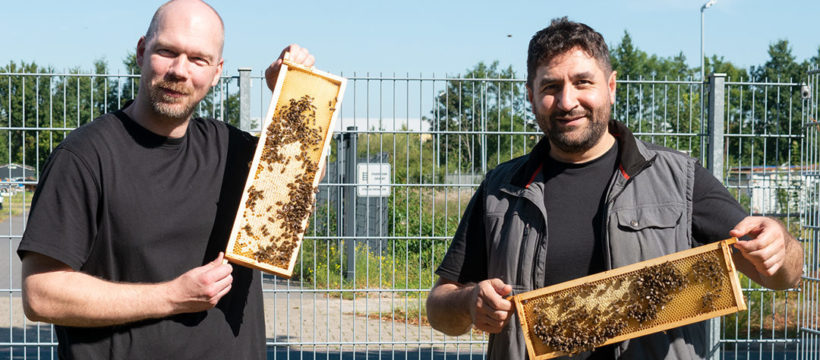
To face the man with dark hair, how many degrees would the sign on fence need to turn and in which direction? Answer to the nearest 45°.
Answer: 0° — it already faces them

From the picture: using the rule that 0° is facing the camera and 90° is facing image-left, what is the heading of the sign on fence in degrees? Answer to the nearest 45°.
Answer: approximately 0°

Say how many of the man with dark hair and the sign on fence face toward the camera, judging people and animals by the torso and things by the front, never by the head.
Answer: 2

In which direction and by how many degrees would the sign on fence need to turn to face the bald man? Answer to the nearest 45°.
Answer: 0° — it already faces them

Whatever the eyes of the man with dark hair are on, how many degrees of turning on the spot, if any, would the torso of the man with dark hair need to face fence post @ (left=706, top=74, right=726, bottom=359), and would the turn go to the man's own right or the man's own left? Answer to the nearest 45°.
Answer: approximately 180°

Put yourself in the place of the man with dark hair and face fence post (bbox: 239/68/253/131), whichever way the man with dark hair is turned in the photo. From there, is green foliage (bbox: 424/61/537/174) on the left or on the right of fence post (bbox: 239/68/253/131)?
right

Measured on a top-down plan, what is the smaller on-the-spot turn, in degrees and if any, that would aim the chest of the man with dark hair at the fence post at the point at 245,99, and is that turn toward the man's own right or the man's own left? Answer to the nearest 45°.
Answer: approximately 135° to the man's own right
